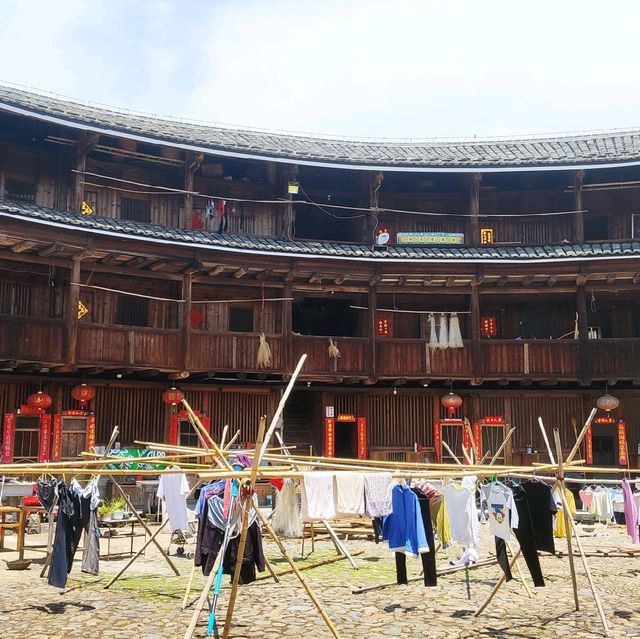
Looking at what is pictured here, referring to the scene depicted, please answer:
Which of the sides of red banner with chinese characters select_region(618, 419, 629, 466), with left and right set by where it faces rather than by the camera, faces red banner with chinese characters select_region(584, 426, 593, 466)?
right

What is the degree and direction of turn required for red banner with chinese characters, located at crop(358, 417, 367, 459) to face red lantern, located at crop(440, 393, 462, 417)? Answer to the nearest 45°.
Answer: approximately 90° to its left

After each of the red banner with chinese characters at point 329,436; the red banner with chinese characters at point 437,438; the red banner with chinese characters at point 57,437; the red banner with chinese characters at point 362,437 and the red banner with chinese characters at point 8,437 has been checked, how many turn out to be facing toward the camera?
5

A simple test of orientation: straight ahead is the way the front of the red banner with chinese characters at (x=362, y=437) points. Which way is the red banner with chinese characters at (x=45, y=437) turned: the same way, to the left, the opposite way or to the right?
the same way

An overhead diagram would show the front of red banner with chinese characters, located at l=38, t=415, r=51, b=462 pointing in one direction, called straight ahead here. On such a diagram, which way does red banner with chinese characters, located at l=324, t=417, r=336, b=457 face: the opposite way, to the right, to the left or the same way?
the same way

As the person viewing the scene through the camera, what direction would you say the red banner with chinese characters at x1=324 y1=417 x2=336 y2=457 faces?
facing the viewer

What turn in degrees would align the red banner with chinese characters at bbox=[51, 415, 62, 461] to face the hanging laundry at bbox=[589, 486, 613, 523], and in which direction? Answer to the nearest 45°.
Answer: approximately 90° to its left

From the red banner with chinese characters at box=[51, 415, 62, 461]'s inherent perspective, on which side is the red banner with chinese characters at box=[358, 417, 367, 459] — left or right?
on its left

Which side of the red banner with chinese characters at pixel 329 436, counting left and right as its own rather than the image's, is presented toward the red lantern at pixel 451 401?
left

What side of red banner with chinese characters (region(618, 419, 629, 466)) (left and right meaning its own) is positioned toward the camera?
front

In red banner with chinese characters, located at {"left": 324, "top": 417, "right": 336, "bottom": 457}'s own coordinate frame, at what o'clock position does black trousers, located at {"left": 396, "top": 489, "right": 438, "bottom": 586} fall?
The black trousers is roughly at 12 o'clock from the red banner with chinese characters.

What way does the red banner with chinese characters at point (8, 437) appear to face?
toward the camera

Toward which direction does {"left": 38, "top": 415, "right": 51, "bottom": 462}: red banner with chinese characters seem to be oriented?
toward the camera

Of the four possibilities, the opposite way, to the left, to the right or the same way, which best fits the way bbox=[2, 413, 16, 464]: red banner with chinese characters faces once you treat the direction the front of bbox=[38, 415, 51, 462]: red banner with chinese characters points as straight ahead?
the same way

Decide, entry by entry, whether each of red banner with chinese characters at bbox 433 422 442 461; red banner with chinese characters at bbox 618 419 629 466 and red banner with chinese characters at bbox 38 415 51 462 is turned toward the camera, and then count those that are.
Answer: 3

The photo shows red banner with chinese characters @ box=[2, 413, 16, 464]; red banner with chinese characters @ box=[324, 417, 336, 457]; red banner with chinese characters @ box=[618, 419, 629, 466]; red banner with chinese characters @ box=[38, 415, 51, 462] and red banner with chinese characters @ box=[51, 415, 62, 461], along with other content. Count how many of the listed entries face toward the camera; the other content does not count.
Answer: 5

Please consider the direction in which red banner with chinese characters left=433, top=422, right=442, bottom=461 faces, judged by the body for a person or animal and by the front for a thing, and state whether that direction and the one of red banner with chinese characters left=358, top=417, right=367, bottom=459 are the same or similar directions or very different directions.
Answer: same or similar directions
